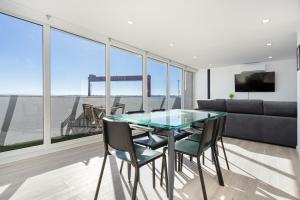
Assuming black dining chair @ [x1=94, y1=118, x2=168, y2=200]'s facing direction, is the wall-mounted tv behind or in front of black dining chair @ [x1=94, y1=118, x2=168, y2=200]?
in front

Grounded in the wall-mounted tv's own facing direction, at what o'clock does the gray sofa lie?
The gray sofa is roughly at 12 o'clock from the wall-mounted tv.

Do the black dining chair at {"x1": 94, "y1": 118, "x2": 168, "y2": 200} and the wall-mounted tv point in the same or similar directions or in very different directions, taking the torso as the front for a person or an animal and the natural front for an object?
very different directions

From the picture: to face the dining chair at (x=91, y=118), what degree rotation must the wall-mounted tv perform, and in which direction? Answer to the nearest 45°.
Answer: approximately 45° to its right

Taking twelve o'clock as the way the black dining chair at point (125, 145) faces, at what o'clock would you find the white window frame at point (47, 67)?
The white window frame is roughly at 9 o'clock from the black dining chair.

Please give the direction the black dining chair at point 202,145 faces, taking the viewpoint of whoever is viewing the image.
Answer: facing away from the viewer and to the left of the viewer

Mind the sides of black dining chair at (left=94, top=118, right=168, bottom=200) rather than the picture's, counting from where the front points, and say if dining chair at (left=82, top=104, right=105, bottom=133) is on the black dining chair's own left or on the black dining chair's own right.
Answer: on the black dining chair's own left

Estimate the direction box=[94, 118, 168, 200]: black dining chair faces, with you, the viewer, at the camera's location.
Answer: facing away from the viewer and to the right of the viewer

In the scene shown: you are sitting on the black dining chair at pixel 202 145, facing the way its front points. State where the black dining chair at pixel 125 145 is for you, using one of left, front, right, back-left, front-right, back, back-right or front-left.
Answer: left

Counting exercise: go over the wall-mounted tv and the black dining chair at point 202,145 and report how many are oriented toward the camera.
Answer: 1

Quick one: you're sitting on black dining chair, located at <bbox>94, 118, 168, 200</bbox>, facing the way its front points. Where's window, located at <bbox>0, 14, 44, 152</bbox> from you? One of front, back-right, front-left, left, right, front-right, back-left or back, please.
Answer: left

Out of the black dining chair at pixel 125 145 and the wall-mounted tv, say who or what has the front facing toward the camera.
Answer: the wall-mounted tv

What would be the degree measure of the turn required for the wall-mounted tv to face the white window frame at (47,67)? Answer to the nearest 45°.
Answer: approximately 45° to its right

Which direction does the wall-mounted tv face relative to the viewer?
toward the camera

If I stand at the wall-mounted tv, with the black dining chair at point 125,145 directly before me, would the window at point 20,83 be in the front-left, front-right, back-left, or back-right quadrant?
front-right

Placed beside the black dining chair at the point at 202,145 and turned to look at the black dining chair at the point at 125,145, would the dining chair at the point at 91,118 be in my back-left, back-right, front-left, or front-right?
front-right

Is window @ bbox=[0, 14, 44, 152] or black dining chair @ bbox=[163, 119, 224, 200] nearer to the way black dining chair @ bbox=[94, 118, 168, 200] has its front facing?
the black dining chair

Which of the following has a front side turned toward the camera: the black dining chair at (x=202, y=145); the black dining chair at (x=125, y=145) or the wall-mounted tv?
the wall-mounted tv
